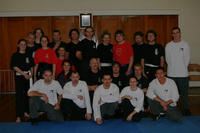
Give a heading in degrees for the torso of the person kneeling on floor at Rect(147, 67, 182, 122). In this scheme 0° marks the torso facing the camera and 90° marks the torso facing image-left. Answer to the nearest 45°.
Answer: approximately 0°

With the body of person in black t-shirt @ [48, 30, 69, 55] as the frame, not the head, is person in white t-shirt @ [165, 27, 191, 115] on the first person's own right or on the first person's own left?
on the first person's own left

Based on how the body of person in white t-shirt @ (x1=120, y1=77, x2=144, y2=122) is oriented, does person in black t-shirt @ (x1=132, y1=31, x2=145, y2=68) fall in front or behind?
behind

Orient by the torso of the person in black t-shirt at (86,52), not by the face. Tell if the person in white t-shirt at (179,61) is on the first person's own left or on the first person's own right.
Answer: on the first person's own left
